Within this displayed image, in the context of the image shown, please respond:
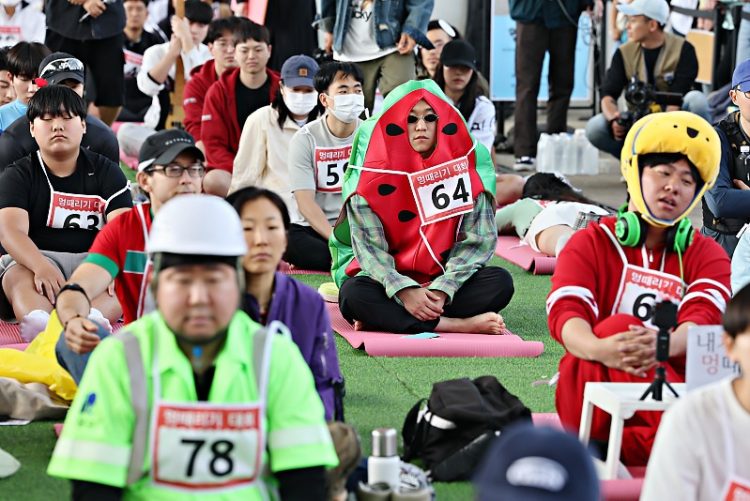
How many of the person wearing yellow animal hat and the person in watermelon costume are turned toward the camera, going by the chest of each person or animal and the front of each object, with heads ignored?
2

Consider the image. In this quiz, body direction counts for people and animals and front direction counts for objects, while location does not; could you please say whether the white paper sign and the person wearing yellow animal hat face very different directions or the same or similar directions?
same or similar directions

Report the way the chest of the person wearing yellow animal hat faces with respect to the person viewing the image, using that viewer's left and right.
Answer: facing the viewer

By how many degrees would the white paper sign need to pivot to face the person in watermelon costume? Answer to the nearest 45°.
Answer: approximately 135° to its right

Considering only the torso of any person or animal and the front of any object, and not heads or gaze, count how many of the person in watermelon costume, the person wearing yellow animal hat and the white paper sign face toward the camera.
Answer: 3

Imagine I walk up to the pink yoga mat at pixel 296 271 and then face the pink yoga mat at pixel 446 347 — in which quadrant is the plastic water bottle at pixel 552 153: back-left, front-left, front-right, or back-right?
back-left

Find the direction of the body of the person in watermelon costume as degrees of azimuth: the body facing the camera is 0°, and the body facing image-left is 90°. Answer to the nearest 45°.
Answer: approximately 0°

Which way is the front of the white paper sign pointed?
toward the camera

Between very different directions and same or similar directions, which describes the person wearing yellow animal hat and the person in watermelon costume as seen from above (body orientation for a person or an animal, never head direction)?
same or similar directions

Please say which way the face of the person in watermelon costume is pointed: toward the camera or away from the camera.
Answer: toward the camera

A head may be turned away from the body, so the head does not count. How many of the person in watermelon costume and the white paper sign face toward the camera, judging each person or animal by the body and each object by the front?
2
